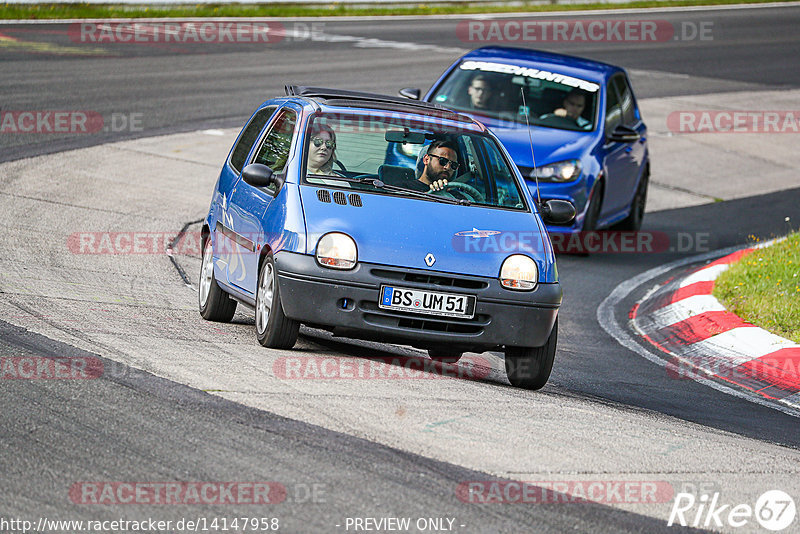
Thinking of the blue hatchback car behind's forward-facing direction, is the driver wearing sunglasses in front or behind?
in front

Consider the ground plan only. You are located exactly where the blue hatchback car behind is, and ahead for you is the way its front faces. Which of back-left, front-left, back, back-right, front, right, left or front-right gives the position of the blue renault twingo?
front-left

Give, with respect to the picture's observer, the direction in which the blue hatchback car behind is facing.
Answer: facing the viewer and to the left of the viewer
